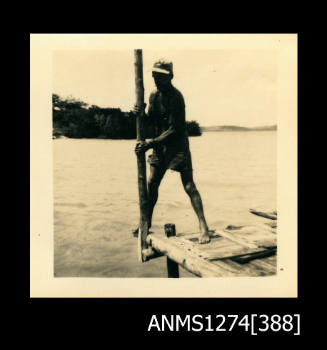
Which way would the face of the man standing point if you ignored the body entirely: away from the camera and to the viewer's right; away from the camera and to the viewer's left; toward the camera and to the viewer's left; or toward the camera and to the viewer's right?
toward the camera and to the viewer's left

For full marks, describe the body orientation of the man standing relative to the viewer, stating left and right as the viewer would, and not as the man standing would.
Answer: facing the viewer and to the left of the viewer
